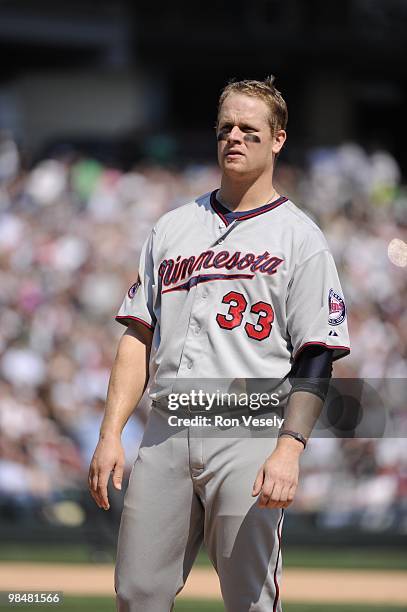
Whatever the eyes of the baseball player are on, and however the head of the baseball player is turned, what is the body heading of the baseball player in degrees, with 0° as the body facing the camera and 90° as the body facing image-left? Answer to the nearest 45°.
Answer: approximately 45°
